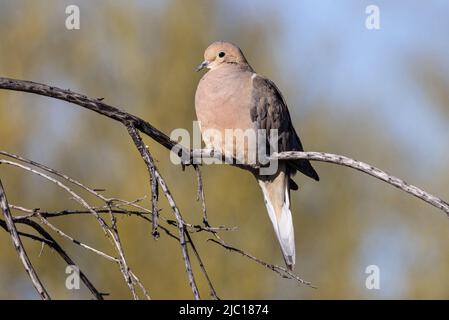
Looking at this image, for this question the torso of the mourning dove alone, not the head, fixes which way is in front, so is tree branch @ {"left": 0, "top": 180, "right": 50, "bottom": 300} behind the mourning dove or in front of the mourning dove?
in front

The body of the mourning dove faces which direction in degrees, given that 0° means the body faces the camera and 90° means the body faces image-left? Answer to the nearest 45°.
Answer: approximately 45°

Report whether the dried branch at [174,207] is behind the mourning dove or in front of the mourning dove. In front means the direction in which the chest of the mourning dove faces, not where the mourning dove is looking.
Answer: in front
